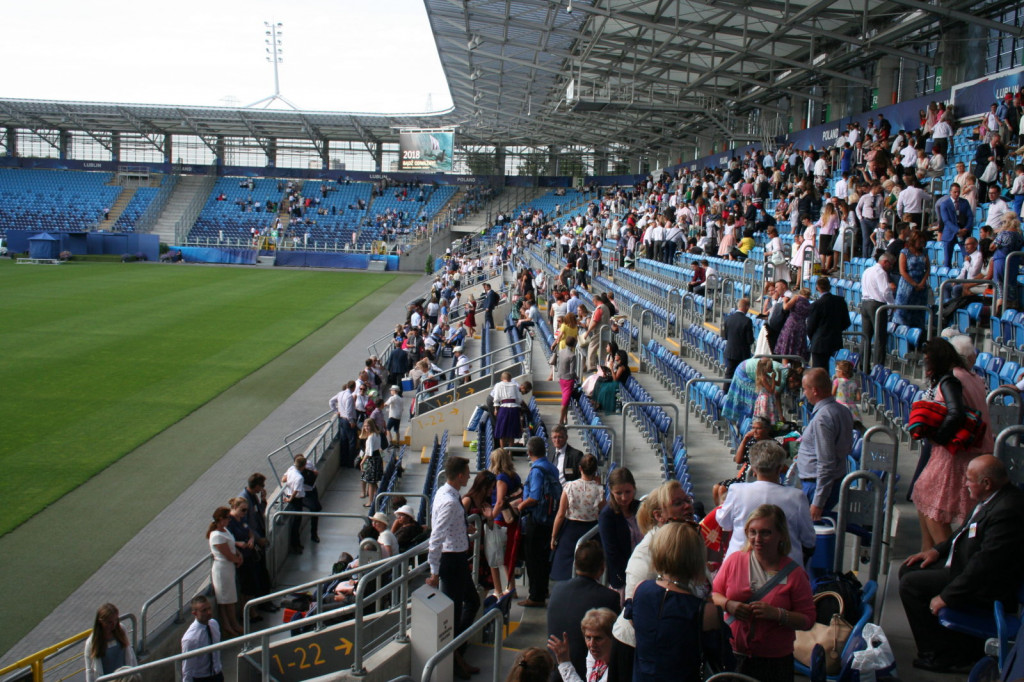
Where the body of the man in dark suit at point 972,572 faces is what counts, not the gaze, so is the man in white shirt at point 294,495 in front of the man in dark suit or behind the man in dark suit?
in front

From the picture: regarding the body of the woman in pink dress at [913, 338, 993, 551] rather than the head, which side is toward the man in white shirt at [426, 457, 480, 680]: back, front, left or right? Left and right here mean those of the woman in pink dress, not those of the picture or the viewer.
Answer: front

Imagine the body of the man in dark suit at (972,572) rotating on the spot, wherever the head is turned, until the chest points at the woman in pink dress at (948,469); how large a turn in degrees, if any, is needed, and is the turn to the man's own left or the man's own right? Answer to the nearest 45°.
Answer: approximately 90° to the man's own right

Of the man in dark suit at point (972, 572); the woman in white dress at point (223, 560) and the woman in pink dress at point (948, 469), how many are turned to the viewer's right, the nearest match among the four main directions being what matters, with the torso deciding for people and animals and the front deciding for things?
1

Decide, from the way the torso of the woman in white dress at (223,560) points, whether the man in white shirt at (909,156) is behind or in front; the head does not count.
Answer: in front

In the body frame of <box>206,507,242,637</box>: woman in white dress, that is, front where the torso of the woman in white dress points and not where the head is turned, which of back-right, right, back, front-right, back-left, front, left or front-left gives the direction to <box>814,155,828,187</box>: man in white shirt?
front-left

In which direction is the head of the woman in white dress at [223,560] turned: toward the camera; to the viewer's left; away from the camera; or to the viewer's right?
to the viewer's right

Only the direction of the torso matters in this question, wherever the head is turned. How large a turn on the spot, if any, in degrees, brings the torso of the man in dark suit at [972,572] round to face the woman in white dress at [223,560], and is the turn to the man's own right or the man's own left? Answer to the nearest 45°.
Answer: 0° — they already face them

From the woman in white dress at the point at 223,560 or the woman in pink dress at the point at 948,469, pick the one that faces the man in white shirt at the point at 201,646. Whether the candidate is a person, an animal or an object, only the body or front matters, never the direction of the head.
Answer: the woman in pink dress

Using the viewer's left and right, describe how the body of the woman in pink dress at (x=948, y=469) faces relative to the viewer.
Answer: facing to the left of the viewer

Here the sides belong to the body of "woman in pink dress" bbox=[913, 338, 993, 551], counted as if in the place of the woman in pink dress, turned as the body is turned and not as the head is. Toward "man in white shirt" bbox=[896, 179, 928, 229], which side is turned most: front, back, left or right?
right

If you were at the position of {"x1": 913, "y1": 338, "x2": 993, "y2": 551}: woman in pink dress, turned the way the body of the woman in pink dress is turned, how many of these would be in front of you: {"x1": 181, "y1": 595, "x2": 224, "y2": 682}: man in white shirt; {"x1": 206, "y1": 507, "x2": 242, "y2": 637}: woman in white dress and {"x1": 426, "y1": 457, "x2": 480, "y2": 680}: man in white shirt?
3

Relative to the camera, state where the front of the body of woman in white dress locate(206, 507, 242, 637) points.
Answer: to the viewer's right

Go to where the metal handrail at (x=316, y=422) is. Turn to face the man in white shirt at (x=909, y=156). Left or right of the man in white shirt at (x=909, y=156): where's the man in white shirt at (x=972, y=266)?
right

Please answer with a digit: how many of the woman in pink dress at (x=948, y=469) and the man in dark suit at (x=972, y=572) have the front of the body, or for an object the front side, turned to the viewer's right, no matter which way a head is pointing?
0

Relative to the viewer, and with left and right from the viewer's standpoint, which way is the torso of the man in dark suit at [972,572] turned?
facing to the left of the viewer

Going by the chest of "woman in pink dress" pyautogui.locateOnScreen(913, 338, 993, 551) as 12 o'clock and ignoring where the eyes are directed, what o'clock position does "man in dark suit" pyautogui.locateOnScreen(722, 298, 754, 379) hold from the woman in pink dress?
The man in dark suit is roughly at 2 o'clock from the woman in pink dress.
